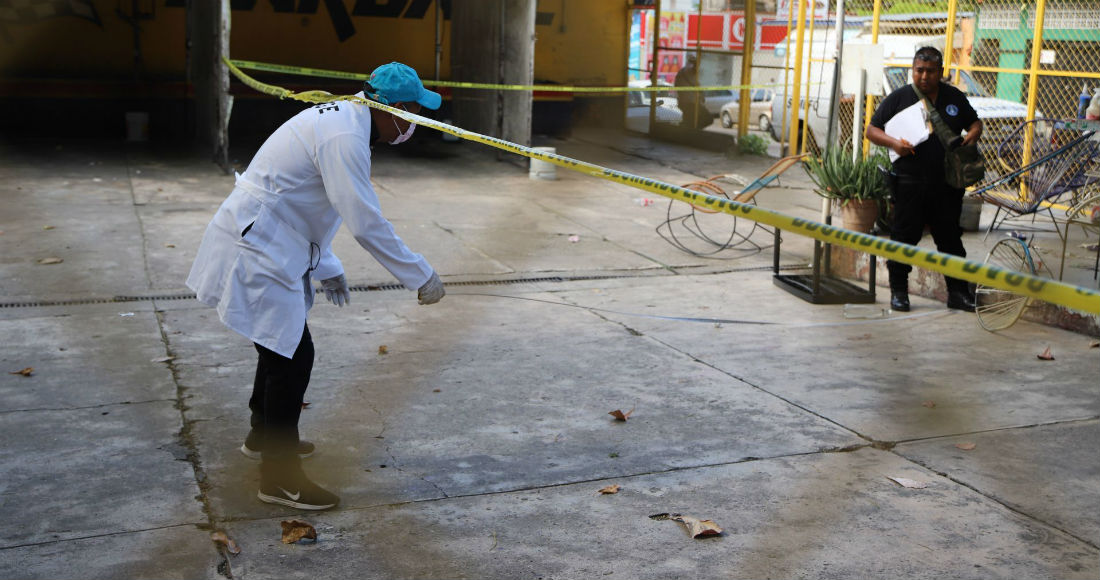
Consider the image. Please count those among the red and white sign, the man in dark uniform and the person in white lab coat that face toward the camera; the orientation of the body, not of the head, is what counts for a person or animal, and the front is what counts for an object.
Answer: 2

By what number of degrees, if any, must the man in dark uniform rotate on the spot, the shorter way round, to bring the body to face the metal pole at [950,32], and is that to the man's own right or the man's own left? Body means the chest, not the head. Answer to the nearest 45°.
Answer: approximately 180°

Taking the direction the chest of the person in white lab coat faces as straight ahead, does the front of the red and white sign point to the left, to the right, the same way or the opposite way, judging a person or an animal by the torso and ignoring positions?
to the right

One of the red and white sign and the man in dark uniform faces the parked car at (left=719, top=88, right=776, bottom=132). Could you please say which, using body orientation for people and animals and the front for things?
the red and white sign

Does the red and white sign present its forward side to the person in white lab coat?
yes

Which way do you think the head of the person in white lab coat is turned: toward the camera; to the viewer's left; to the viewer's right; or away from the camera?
to the viewer's right

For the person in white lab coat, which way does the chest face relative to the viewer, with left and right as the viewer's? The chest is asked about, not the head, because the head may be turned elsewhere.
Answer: facing to the right of the viewer

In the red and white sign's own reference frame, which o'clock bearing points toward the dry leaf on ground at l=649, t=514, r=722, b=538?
The dry leaf on ground is roughly at 12 o'clock from the red and white sign.

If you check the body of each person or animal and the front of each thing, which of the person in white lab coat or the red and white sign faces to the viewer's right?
the person in white lab coat

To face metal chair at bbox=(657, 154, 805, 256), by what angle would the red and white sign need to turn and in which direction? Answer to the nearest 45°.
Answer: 0° — it already faces it
